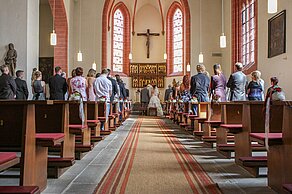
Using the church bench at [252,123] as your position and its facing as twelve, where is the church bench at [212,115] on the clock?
the church bench at [212,115] is roughly at 1 o'clock from the church bench at [252,123].

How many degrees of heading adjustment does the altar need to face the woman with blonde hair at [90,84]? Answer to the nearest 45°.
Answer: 0° — it already faces them

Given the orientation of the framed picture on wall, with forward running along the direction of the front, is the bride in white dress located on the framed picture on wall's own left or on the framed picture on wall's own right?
on the framed picture on wall's own right

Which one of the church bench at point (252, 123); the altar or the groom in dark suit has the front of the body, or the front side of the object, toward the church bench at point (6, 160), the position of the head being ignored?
the altar

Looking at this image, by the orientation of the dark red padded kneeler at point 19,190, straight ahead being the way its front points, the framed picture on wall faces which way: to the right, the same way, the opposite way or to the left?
to the left

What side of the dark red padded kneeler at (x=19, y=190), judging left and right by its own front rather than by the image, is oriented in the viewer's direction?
back

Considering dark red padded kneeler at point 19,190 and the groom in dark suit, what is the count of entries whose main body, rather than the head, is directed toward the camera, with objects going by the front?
0

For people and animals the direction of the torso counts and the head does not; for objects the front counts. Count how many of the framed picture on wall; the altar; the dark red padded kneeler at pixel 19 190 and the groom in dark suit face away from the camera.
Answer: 2

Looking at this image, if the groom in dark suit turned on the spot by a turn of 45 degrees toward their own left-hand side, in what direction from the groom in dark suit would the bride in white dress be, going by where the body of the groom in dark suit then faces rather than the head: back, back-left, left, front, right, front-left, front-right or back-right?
back

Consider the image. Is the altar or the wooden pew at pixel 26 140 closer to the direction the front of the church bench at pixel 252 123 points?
the altar

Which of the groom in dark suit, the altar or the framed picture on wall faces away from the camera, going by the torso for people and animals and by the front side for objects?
the groom in dark suit

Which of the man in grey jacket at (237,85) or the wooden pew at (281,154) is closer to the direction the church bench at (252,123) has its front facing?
the man in grey jacket

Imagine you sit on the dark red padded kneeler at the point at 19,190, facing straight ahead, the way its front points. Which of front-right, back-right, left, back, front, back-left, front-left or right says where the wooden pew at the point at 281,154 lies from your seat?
right

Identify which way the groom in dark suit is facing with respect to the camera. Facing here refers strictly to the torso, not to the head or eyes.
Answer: away from the camera

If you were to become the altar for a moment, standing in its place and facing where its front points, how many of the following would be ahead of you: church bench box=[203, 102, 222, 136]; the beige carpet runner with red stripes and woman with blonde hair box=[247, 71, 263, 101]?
3

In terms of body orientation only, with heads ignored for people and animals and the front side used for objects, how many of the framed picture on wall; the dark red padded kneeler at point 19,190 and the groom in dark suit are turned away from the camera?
2
